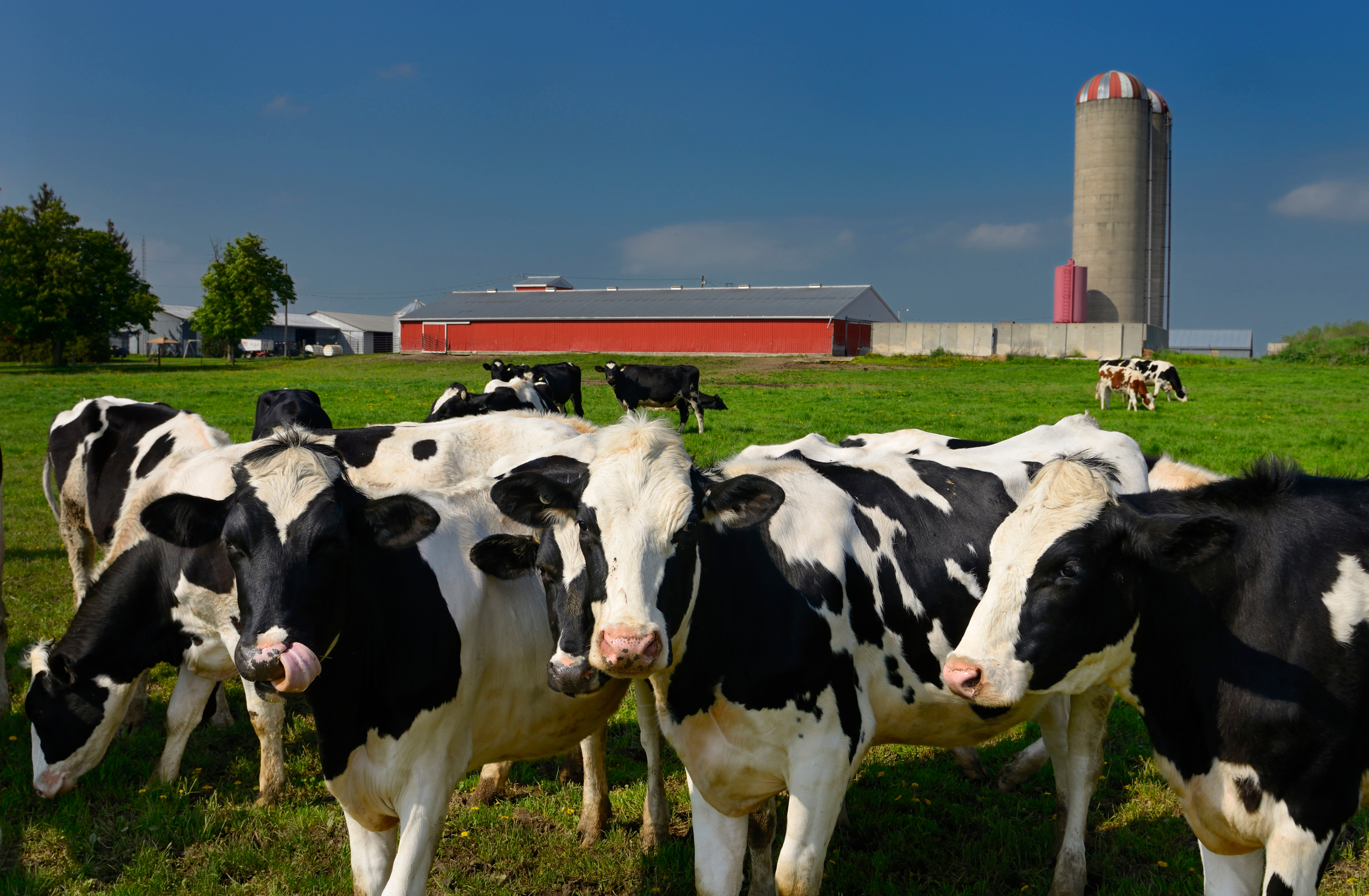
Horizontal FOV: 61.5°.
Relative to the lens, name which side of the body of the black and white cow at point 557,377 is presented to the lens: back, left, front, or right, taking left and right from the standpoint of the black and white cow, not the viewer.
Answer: left

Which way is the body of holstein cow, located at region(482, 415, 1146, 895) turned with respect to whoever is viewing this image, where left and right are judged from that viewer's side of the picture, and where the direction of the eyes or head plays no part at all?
facing the viewer and to the left of the viewer

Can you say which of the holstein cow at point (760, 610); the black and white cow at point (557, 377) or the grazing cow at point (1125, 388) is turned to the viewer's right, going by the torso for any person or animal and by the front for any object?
the grazing cow

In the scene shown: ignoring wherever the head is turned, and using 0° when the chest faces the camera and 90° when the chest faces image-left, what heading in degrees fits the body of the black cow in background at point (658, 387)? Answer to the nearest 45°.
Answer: approximately 90°

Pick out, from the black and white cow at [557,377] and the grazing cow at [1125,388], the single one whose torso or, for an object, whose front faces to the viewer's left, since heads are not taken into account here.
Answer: the black and white cow

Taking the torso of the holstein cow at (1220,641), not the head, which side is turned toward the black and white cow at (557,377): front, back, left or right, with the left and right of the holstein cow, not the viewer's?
right

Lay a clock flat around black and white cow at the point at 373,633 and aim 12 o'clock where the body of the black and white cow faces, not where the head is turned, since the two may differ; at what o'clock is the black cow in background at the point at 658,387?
The black cow in background is roughly at 5 o'clock from the black and white cow.

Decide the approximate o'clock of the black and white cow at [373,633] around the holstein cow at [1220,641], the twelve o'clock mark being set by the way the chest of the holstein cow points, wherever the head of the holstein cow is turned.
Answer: The black and white cow is roughly at 1 o'clock from the holstein cow.

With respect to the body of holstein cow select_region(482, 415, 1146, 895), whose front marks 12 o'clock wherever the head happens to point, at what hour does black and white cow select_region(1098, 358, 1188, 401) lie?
The black and white cow is roughly at 5 o'clock from the holstein cow.

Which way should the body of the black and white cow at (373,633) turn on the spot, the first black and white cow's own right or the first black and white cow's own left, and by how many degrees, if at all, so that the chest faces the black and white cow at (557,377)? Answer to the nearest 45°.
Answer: approximately 135° to the first black and white cow's own right

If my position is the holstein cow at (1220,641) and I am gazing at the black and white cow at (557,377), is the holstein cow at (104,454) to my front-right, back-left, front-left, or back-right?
front-left

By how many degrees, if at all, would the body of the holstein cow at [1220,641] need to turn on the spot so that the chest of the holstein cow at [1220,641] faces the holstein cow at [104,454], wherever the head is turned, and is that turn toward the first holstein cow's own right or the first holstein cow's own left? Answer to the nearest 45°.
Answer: approximately 45° to the first holstein cow's own right

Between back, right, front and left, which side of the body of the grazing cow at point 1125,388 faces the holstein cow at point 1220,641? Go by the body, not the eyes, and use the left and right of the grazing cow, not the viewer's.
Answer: right

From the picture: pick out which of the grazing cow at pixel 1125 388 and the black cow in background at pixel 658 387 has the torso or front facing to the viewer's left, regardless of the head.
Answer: the black cow in background
